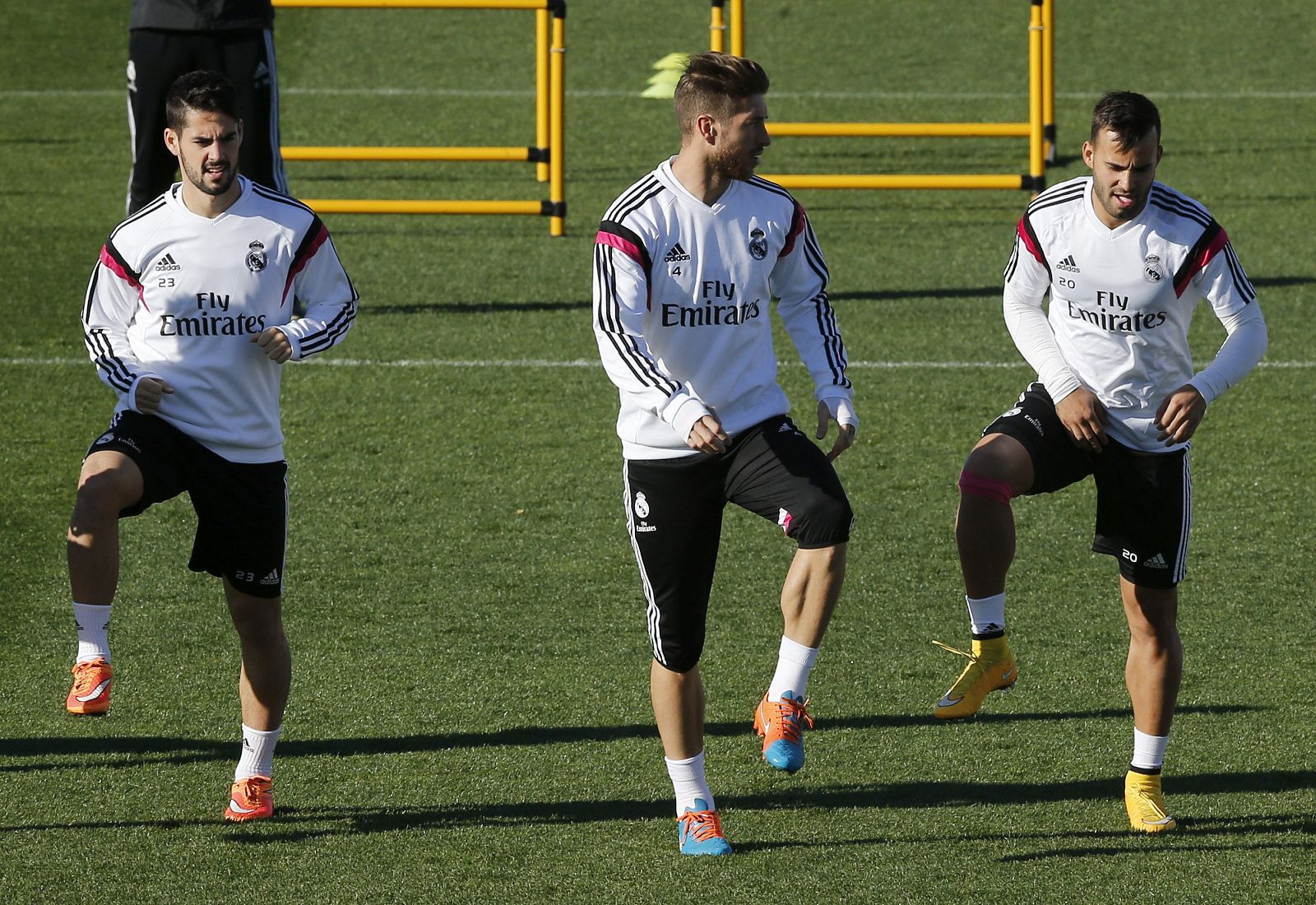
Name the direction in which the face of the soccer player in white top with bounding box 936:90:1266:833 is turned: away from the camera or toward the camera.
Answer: toward the camera

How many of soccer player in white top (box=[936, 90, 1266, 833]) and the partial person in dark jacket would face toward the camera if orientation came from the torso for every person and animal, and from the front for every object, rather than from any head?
2

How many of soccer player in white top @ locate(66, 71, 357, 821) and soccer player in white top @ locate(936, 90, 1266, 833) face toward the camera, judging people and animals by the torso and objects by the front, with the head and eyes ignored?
2

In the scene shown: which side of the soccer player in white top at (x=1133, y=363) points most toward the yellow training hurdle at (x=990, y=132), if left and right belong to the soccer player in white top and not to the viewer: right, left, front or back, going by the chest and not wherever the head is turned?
back

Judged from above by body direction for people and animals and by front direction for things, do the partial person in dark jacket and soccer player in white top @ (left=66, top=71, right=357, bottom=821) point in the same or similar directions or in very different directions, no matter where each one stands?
same or similar directions

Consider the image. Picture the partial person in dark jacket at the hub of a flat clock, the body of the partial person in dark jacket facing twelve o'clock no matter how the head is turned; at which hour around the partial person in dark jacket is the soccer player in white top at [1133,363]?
The soccer player in white top is roughly at 11 o'clock from the partial person in dark jacket.

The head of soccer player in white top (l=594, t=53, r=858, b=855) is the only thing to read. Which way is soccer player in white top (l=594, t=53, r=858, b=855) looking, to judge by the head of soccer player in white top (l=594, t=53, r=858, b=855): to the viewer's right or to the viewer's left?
to the viewer's right

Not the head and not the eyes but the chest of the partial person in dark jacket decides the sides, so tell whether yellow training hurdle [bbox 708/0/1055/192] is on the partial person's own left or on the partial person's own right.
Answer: on the partial person's own left

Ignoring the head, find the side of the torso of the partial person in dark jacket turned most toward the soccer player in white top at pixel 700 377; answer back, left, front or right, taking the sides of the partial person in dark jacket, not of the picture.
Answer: front

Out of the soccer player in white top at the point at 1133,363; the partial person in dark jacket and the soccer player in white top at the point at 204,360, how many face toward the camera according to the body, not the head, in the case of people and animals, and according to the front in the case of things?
3

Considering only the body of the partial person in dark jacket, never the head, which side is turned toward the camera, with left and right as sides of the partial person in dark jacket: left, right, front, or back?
front

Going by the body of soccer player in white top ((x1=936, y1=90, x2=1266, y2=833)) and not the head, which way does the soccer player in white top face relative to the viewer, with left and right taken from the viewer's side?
facing the viewer

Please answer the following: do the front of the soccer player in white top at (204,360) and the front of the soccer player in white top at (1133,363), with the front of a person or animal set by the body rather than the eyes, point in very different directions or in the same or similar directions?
same or similar directions

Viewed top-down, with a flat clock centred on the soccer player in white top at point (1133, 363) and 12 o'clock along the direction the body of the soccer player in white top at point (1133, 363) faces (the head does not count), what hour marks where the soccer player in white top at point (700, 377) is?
the soccer player in white top at point (700, 377) is roughly at 2 o'clock from the soccer player in white top at point (1133, 363).
